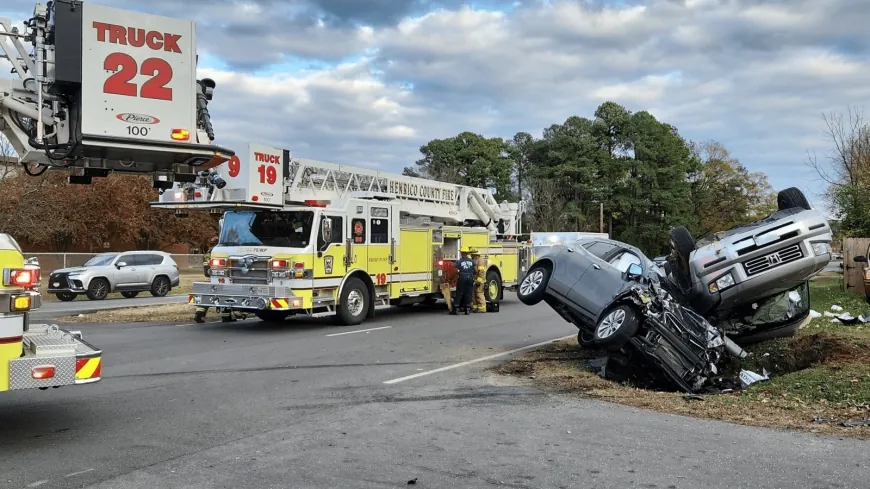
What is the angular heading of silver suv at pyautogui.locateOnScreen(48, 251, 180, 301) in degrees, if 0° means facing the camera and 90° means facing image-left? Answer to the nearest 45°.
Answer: approximately 45°

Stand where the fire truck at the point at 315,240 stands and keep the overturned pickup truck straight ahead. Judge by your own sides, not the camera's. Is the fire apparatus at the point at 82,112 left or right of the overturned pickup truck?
right

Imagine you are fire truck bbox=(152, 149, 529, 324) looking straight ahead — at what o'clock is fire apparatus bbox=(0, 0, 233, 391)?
The fire apparatus is roughly at 11 o'clock from the fire truck.

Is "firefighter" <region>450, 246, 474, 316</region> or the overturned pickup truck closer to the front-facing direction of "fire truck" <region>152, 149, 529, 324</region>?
the overturned pickup truck

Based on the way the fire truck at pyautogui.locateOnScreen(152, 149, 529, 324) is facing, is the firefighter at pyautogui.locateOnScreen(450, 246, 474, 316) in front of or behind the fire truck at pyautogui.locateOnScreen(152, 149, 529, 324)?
behind

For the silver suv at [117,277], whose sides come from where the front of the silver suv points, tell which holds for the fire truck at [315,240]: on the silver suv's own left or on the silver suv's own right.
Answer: on the silver suv's own left
